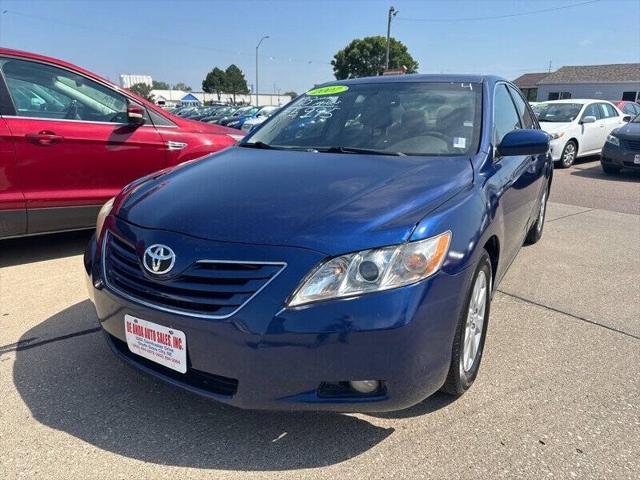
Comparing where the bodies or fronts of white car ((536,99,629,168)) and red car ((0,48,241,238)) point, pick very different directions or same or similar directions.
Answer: very different directions

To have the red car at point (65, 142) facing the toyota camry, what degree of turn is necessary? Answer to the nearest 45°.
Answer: approximately 90° to its right

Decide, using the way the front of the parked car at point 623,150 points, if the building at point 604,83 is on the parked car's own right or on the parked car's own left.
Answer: on the parked car's own right

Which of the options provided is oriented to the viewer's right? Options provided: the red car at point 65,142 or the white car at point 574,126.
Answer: the red car

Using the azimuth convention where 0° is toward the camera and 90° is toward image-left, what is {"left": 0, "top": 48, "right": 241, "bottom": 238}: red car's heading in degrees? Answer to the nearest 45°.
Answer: approximately 270°

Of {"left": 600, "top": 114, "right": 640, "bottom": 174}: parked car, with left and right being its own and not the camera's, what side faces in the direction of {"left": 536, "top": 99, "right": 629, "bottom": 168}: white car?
right

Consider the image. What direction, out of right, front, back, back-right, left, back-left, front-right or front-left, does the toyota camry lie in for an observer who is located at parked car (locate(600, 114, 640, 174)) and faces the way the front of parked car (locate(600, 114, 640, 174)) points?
front-left

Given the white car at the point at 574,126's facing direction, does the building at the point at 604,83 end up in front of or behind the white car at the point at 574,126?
behind

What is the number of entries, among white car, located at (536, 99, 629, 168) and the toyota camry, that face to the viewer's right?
0

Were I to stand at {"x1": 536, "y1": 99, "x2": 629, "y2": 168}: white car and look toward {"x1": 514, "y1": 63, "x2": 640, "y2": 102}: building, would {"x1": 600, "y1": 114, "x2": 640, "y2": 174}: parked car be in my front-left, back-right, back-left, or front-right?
back-right

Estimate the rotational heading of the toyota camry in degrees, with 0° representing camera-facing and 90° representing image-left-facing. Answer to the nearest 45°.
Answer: approximately 45°

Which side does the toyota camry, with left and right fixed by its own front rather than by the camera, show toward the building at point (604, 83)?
back

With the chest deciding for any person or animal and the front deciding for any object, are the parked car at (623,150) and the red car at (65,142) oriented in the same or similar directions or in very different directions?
very different directions
